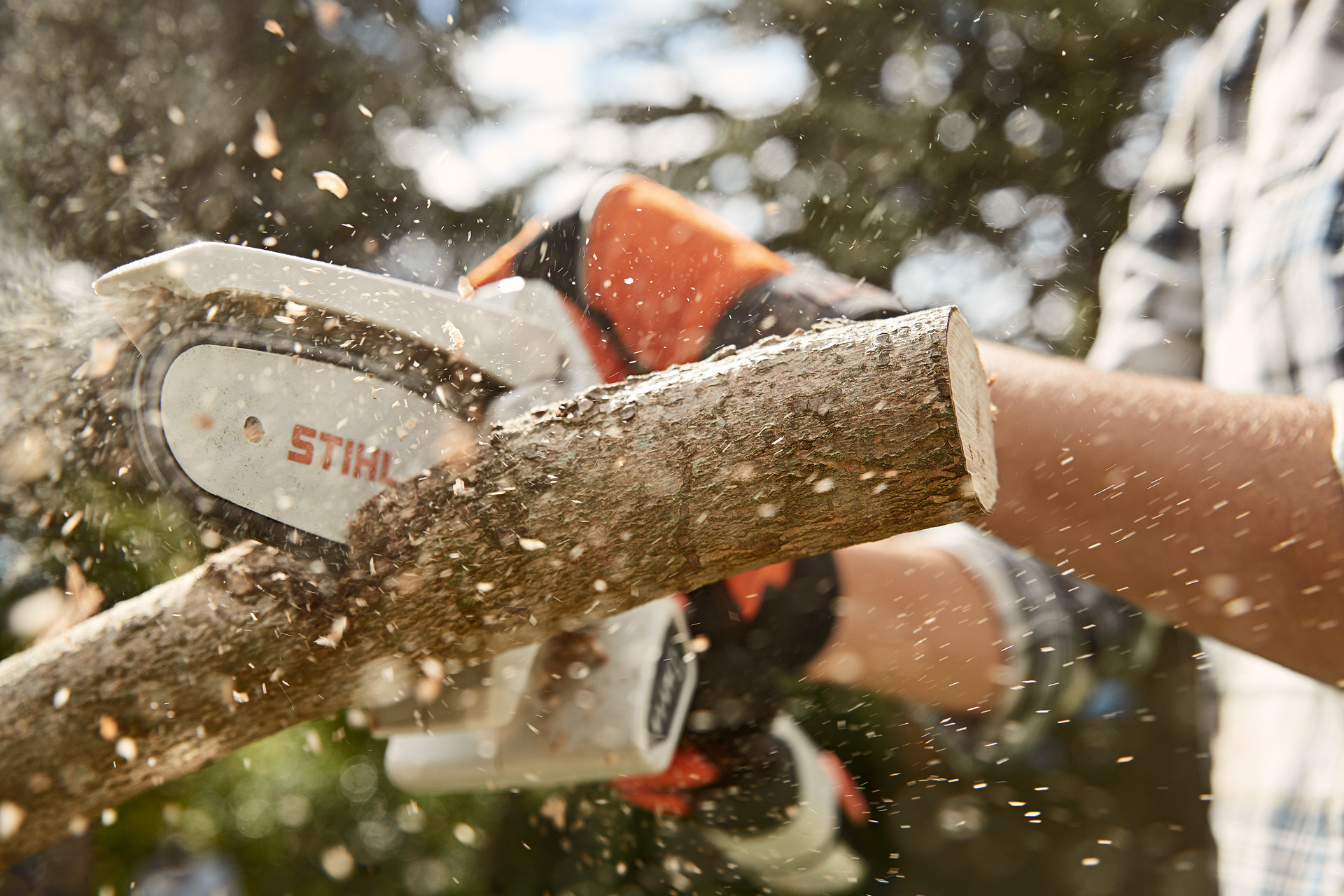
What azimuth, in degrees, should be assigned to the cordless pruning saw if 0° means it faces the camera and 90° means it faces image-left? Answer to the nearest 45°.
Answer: approximately 45°
